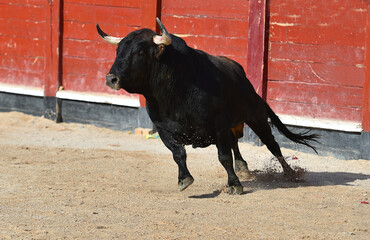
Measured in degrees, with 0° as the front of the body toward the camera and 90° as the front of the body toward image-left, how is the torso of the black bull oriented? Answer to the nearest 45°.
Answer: approximately 45°

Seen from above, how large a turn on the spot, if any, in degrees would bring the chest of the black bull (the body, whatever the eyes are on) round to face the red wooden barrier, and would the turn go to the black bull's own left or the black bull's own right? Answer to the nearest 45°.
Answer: approximately 135° to the black bull's own right
